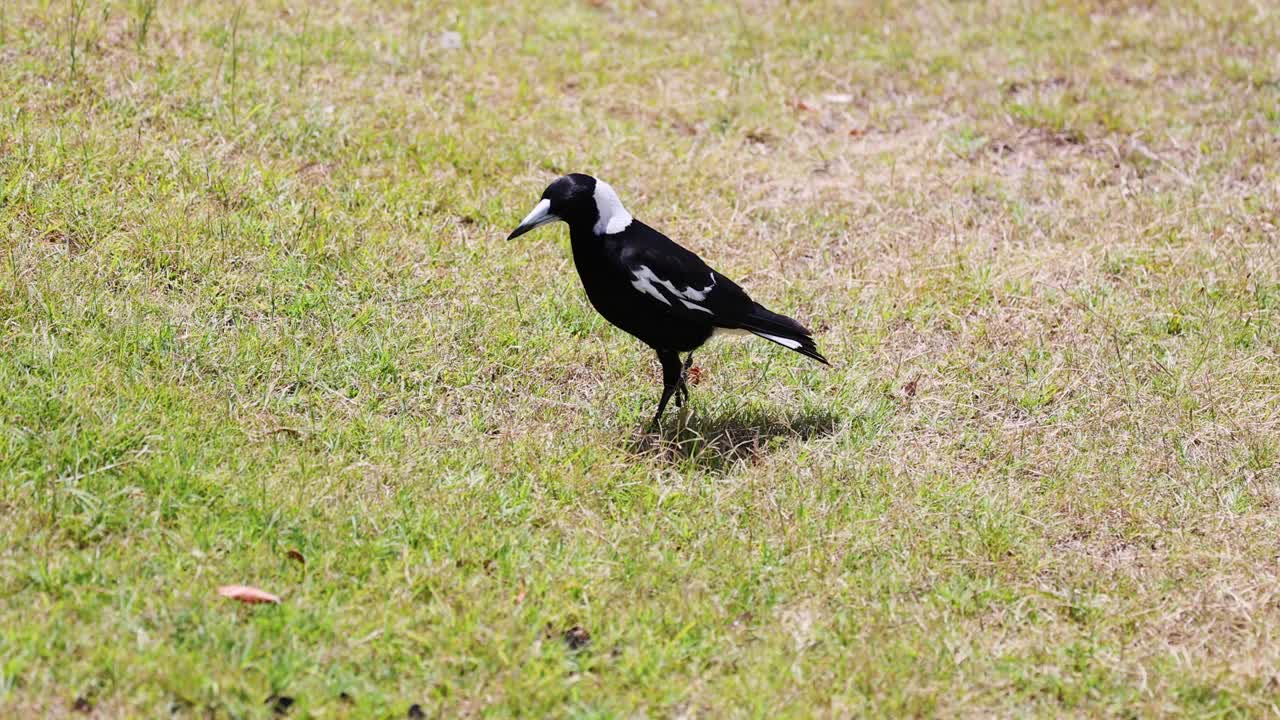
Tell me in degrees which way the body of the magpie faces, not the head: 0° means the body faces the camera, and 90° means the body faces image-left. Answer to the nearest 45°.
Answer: approximately 90°

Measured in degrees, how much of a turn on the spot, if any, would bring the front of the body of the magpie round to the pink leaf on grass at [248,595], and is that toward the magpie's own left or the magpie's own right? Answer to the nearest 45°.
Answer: approximately 45° to the magpie's own left
